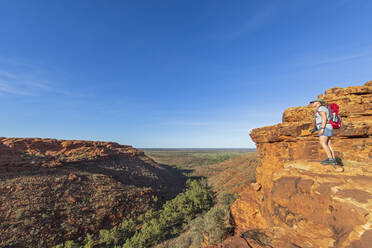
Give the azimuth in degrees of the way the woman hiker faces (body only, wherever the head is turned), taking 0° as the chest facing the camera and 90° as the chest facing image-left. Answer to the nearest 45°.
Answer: approximately 90°
